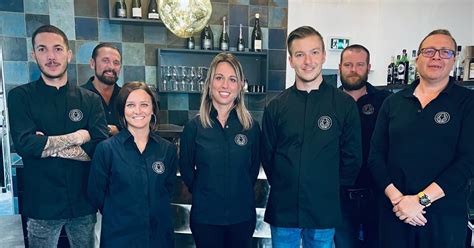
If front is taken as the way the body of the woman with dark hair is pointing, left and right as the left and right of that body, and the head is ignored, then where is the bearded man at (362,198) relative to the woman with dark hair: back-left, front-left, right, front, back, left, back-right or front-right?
left

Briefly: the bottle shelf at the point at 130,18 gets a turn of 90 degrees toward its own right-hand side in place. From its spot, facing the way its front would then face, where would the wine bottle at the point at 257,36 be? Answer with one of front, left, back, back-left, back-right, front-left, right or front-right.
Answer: back

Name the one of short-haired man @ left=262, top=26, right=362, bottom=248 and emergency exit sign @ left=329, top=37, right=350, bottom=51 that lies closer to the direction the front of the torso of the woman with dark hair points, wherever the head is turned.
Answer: the short-haired man
